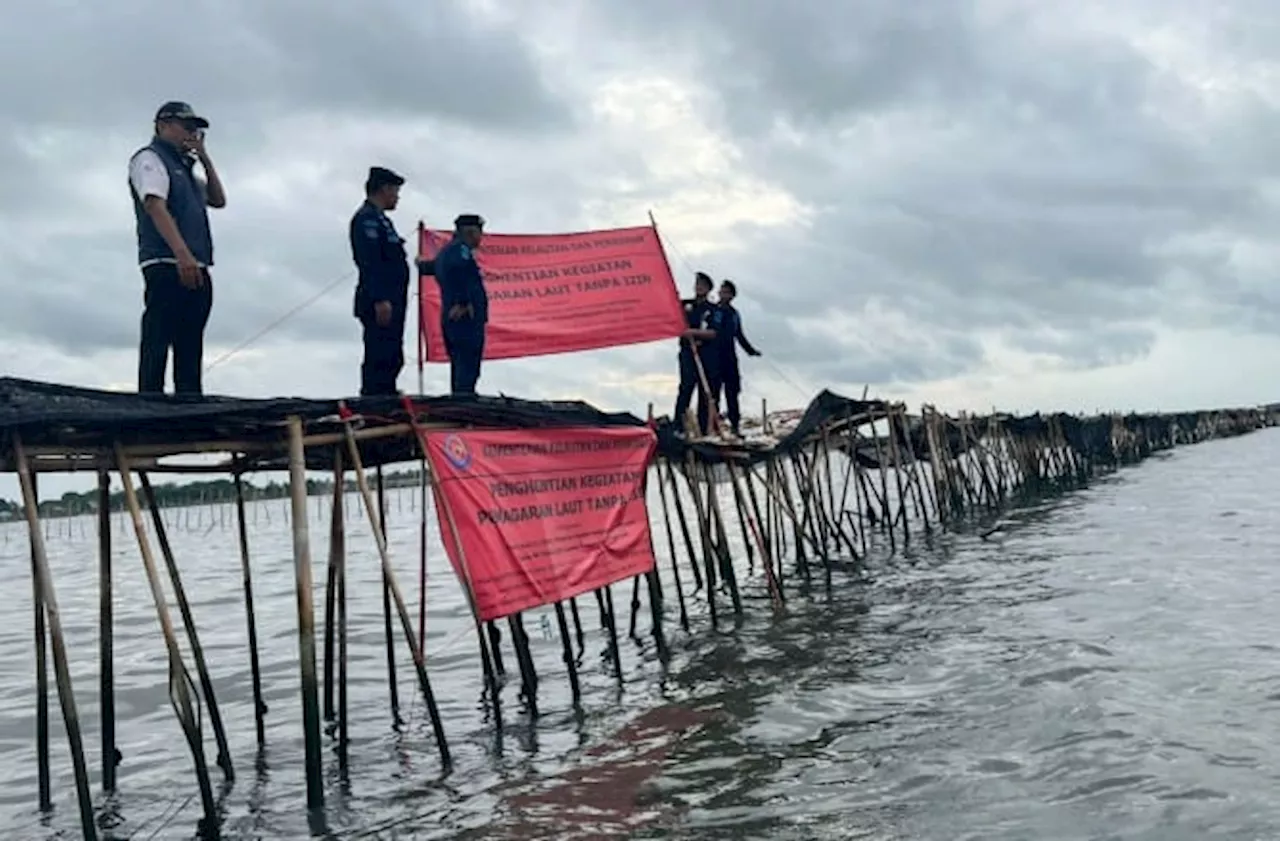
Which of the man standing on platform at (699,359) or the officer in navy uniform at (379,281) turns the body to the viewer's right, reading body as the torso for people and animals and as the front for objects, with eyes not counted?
the officer in navy uniform

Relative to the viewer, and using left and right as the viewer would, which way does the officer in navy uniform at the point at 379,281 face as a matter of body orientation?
facing to the right of the viewer

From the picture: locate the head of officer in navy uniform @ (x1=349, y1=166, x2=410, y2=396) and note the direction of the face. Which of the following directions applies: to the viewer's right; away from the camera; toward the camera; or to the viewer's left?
to the viewer's right
